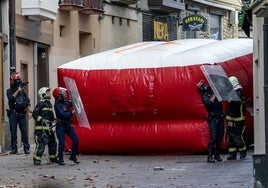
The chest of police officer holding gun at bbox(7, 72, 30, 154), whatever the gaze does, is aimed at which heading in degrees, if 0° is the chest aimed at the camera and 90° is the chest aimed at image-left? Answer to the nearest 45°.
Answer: approximately 315°
